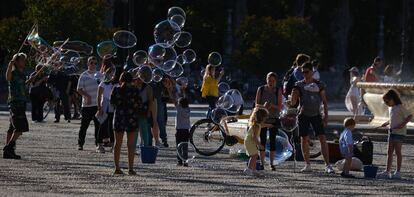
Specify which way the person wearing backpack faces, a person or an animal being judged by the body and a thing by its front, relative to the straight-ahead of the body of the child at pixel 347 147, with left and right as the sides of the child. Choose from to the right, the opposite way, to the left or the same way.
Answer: to the right

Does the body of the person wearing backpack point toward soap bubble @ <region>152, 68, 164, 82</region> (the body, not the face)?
no

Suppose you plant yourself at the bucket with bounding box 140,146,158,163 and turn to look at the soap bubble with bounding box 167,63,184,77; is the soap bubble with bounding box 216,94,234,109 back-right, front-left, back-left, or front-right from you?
front-right

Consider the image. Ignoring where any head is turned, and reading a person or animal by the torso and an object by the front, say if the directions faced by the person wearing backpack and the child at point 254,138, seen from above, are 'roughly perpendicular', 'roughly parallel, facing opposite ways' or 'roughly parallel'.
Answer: roughly perpendicular

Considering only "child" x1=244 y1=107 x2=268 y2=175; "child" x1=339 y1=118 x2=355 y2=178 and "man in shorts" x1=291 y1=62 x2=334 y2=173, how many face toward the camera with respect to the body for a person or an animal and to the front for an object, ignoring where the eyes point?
1

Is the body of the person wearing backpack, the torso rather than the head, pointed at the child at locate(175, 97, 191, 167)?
no

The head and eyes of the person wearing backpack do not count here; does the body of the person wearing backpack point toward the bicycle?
no
